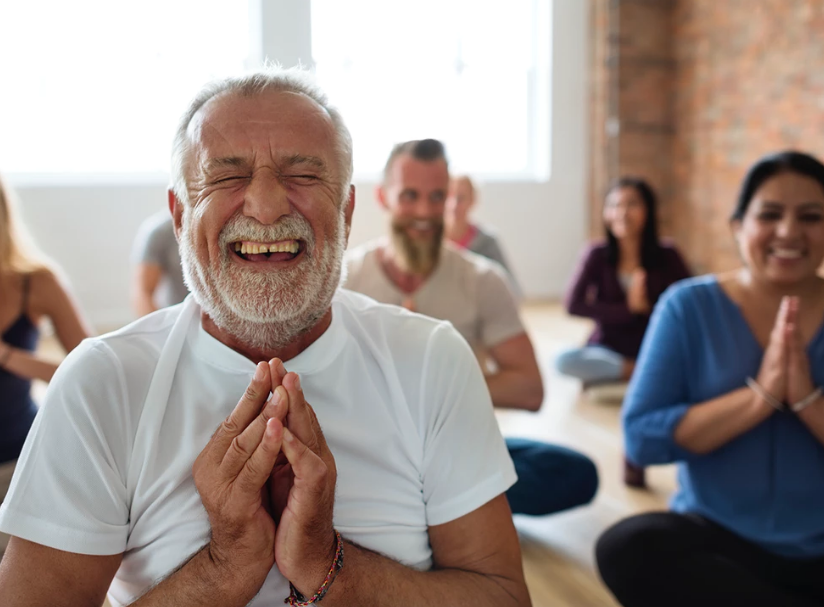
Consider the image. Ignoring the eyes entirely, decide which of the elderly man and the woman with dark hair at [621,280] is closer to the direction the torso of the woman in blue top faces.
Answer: the elderly man

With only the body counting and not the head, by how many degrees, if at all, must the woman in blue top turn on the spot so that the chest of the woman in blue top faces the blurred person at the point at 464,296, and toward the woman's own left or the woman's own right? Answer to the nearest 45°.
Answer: approximately 135° to the woman's own right

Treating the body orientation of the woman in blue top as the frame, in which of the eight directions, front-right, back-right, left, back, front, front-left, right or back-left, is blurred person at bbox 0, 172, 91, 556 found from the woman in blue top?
right

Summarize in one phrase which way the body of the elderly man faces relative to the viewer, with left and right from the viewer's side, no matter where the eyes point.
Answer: facing the viewer

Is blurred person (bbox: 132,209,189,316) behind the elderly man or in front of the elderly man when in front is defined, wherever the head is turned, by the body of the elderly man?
behind

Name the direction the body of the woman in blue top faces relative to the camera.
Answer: toward the camera

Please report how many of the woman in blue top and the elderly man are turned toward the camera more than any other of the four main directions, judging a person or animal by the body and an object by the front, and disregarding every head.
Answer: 2

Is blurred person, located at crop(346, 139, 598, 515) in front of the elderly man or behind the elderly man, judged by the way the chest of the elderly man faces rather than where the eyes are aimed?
behind
